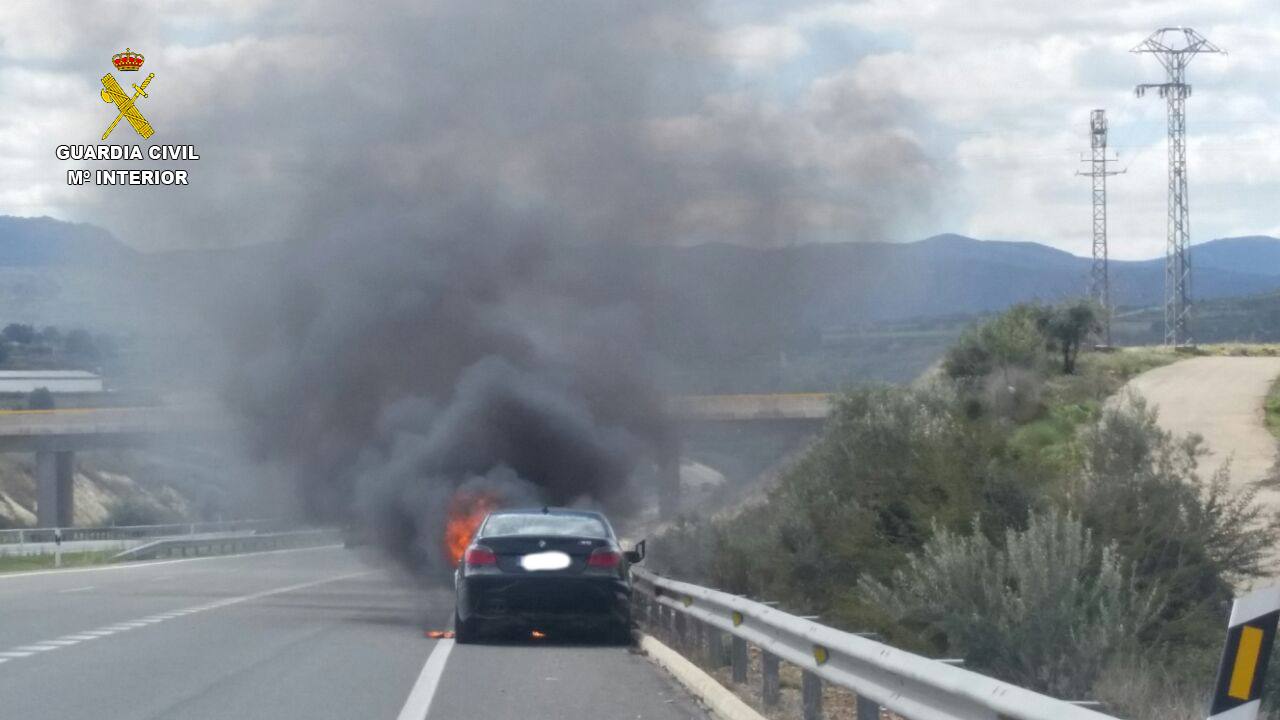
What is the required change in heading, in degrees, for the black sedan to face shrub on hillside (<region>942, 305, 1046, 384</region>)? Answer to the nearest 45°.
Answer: approximately 45° to its right

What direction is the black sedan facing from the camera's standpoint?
away from the camera

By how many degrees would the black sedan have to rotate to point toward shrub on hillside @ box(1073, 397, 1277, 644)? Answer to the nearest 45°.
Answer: approximately 135° to its right

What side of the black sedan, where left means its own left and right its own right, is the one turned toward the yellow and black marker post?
back

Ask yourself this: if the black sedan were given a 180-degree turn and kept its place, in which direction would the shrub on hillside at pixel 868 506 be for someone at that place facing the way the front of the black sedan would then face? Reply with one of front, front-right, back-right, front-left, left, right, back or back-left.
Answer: left

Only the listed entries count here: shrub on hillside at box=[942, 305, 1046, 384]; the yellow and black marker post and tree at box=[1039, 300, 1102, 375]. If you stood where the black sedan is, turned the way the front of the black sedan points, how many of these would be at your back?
1

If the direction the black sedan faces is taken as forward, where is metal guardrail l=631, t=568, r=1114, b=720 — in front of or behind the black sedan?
behind

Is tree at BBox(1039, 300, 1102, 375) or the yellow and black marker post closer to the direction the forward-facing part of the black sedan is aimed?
the tree

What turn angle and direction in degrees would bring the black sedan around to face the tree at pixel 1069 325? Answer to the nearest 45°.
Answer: approximately 45° to its right

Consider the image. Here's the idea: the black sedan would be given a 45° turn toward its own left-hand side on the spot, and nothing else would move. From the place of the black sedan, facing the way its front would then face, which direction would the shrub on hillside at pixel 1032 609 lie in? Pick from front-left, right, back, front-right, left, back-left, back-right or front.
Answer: back

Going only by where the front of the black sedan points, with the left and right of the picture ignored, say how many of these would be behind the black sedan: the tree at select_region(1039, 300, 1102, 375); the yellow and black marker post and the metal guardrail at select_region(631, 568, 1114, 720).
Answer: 2
